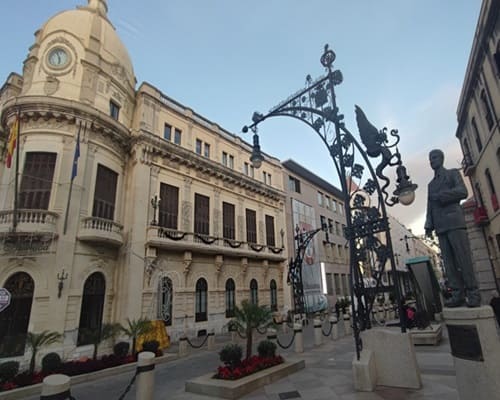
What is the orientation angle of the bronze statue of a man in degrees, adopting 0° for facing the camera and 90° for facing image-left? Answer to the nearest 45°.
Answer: approximately 45°

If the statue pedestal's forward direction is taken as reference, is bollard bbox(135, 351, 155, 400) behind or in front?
in front

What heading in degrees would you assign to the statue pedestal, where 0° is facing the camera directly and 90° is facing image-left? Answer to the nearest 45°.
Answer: approximately 45°

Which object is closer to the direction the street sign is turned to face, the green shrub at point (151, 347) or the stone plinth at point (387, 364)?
the stone plinth

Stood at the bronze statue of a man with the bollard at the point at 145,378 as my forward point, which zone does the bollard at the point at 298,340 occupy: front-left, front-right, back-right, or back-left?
front-right

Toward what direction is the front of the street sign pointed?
toward the camera

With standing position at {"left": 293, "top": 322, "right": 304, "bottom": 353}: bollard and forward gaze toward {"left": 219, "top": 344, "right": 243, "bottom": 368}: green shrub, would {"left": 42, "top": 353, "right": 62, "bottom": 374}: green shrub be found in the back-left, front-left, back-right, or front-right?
front-right

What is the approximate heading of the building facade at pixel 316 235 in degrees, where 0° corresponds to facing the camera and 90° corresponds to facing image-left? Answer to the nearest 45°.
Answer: approximately 315°

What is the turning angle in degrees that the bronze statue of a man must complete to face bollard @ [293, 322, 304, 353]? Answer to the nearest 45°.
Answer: approximately 90° to its right

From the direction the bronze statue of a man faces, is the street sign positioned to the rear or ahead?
ahead

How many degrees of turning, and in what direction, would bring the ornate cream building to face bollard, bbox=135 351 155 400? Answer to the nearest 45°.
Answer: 0° — it already faces it

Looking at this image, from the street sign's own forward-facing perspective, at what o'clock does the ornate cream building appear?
The ornate cream building is roughly at 7 o'clock from the street sign.
